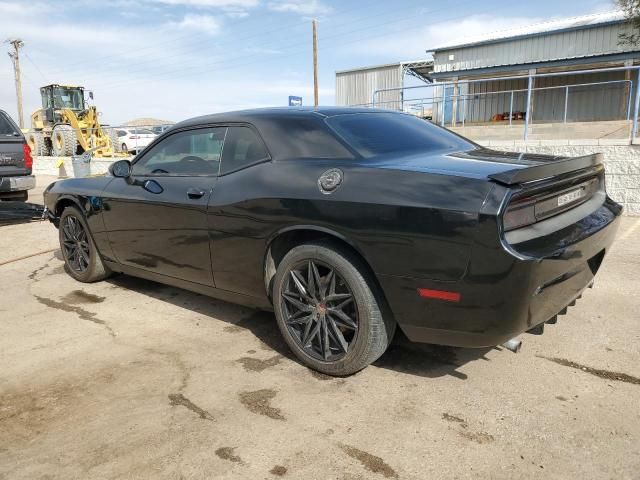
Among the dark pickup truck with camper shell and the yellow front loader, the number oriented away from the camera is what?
1

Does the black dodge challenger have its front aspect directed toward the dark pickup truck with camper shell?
yes

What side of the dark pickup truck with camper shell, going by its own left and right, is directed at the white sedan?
front

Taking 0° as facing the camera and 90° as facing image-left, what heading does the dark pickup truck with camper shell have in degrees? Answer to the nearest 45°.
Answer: approximately 180°

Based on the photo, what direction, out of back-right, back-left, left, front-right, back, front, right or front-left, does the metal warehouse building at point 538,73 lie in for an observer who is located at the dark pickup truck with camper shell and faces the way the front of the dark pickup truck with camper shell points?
right

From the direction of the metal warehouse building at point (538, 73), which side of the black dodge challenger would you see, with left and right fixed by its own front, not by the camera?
right

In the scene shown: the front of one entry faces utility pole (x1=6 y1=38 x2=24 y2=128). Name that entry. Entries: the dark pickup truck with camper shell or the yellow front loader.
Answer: the dark pickup truck with camper shell

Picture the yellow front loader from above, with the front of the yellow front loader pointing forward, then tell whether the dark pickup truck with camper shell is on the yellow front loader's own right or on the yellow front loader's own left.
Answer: on the yellow front loader's own right

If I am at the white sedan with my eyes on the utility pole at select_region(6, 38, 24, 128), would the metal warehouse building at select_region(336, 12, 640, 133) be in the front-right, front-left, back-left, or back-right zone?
back-right

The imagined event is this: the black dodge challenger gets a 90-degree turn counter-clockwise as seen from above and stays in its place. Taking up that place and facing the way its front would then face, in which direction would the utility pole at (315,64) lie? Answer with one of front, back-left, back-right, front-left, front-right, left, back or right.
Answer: back-right

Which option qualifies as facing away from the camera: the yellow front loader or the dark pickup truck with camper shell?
the dark pickup truck with camper shell

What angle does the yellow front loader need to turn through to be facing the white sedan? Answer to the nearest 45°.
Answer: approximately 90° to its left

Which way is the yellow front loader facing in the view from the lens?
facing the viewer and to the right of the viewer

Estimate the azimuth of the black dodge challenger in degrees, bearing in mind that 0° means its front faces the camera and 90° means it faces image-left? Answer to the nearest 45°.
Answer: approximately 135°

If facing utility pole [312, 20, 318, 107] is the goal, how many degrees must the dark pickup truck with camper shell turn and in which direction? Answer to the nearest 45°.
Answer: approximately 45° to its right

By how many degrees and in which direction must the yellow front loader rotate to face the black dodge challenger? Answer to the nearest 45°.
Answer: approximately 45° to its right

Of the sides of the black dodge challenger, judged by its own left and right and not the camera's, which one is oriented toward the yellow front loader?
front
